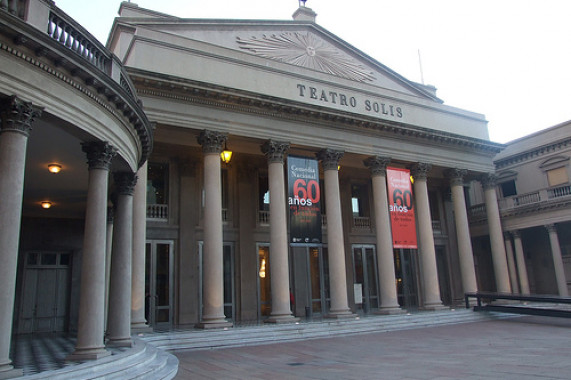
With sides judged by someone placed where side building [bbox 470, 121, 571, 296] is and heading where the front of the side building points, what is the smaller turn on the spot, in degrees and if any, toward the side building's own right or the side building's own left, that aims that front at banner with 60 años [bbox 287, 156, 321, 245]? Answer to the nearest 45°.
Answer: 0° — it already faces it

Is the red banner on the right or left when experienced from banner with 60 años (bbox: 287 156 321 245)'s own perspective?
on its left

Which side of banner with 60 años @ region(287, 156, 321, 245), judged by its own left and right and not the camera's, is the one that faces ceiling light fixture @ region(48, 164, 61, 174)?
right

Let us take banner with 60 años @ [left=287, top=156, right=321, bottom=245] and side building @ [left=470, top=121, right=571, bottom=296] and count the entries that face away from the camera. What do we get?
0

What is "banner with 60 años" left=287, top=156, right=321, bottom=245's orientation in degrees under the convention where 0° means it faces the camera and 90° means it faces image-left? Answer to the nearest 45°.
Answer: approximately 315°

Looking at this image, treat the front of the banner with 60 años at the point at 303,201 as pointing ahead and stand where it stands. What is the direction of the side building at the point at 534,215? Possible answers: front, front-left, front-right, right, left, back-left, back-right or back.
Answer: left

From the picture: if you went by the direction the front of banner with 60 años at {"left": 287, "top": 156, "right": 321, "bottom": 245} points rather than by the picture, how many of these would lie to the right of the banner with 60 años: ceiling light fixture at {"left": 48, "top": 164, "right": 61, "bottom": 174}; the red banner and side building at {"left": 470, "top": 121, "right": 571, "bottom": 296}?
1
